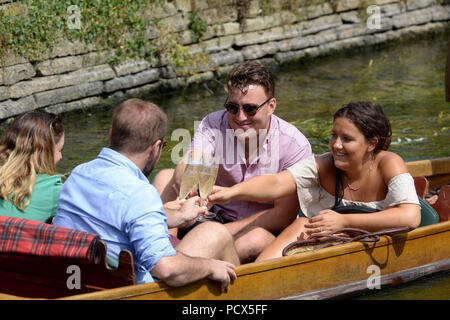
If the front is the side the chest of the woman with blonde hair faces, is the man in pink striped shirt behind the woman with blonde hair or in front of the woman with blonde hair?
in front

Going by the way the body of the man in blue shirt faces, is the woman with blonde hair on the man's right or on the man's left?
on the man's left

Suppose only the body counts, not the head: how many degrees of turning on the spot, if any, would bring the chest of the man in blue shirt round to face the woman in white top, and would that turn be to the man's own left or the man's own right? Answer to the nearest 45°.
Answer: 0° — they already face them

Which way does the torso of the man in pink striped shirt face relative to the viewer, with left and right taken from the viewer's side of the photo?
facing the viewer and to the left of the viewer

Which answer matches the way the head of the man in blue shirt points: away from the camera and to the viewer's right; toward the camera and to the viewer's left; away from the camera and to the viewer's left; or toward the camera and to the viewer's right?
away from the camera and to the viewer's right

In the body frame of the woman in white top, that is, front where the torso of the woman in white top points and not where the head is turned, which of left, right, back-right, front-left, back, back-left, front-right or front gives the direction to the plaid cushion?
front

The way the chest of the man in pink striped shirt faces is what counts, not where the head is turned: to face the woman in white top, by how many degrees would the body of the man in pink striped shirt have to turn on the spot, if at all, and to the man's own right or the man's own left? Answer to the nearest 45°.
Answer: approximately 90° to the man's own left

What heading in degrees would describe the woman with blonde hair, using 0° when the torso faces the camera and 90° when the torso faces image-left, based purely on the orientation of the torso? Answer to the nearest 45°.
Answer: approximately 225°

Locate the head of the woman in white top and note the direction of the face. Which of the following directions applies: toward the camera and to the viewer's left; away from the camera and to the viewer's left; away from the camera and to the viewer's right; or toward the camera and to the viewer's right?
toward the camera and to the viewer's left

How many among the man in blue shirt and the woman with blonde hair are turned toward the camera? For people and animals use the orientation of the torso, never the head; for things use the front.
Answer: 0

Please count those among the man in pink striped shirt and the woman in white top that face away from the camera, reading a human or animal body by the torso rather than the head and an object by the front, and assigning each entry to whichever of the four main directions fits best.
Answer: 0
